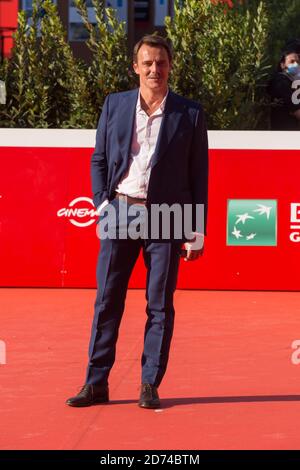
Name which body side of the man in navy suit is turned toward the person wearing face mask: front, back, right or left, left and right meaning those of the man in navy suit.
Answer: back

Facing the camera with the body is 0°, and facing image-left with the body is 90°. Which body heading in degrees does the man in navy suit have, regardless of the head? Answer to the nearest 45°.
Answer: approximately 0°

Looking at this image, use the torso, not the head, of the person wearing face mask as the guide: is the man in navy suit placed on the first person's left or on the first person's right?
on the first person's right

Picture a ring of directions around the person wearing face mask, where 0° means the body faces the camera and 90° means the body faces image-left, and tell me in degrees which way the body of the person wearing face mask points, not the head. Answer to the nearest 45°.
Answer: approximately 315°
